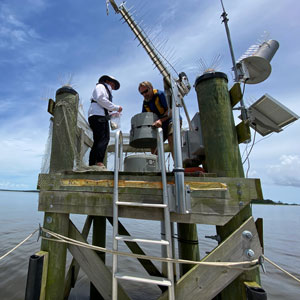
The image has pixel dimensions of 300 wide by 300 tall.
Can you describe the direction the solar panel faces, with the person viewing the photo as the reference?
facing away from the viewer and to the right of the viewer

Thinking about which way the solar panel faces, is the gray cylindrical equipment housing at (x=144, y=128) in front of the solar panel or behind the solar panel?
behind

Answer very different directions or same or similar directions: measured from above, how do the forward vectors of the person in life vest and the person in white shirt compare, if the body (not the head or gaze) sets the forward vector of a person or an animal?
very different directions

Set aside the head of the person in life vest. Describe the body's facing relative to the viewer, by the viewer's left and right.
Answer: facing the viewer and to the left of the viewer

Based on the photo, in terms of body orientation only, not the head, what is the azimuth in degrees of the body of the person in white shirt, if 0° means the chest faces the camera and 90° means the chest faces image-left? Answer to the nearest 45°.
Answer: approximately 270°

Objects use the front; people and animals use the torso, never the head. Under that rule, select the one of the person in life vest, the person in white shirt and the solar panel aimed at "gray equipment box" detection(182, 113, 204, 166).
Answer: the person in white shirt

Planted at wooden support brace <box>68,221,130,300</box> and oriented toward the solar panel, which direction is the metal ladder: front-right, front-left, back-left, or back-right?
front-right

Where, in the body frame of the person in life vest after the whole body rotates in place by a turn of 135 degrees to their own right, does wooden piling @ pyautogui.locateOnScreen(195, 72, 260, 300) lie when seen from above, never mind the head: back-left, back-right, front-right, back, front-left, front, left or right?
back-right

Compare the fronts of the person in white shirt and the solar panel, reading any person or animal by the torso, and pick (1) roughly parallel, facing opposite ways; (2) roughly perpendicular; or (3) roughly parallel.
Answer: roughly parallel

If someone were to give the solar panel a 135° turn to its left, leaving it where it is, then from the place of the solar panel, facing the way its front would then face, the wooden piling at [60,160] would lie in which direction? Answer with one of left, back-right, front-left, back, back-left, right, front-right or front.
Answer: front-left

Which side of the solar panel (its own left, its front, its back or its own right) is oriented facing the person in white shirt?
back

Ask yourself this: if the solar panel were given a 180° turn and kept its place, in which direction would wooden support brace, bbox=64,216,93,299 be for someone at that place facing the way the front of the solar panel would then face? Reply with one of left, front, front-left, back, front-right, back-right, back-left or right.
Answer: front-right
